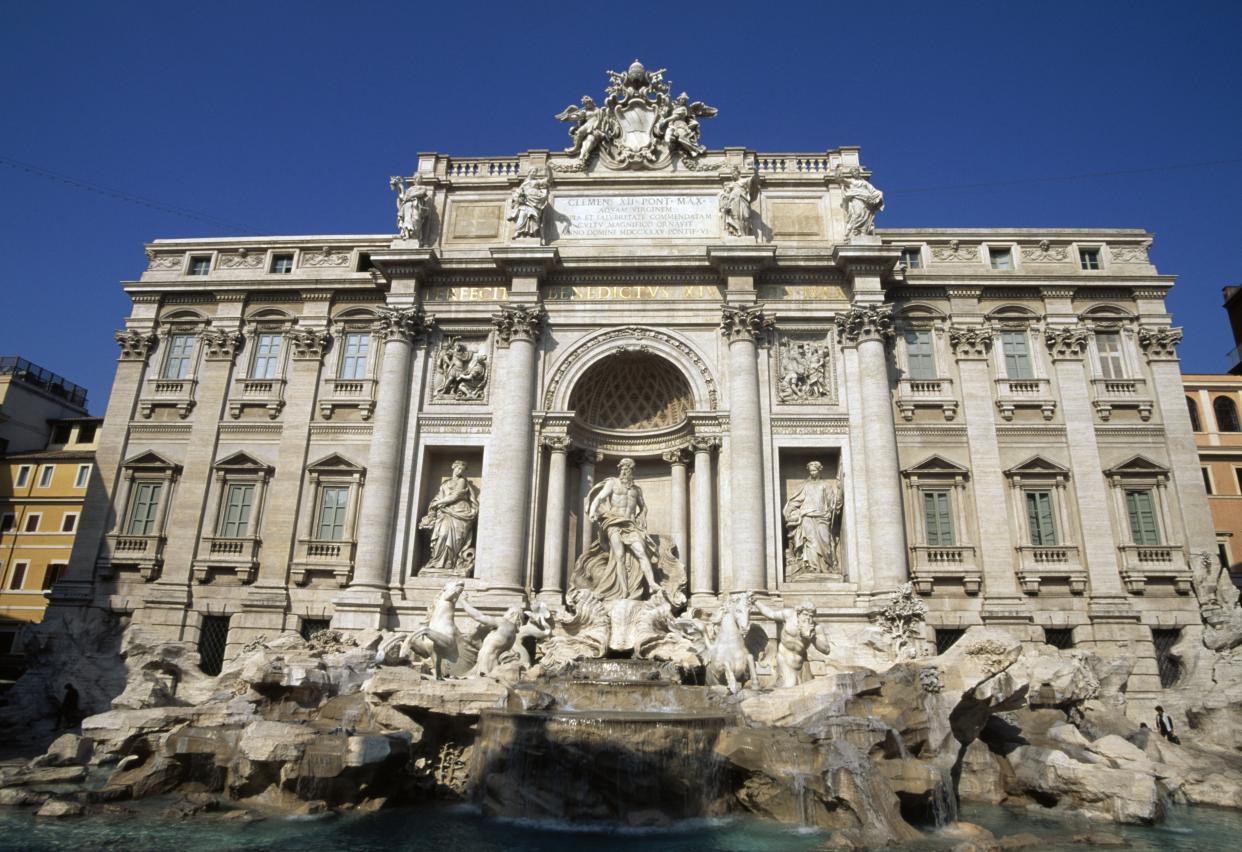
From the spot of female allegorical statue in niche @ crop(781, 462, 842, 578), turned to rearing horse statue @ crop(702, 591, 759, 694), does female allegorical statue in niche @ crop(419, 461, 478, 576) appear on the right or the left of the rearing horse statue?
right

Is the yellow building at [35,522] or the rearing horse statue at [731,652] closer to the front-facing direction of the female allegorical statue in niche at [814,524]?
the rearing horse statue

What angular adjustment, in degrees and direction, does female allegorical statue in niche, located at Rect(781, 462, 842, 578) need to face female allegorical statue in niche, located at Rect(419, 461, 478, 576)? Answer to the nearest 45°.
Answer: approximately 90° to its right

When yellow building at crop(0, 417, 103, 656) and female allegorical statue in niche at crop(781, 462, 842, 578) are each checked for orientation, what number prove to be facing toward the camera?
2

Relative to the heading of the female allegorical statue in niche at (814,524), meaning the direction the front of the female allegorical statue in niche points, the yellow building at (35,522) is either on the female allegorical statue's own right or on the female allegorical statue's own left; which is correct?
on the female allegorical statue's own right

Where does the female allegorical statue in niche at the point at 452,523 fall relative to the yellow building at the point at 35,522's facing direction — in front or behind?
in front

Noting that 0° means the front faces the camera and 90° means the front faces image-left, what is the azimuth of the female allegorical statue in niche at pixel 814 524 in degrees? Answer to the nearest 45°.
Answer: approximately 0°

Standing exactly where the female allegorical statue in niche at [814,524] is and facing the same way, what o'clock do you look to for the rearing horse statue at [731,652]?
The rearing horse statue is roughly at 1 o'clock from the female allegorical statue in niche.

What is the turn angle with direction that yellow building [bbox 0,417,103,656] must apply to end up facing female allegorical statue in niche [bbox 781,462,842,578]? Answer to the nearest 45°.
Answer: approximately 45° to its left
